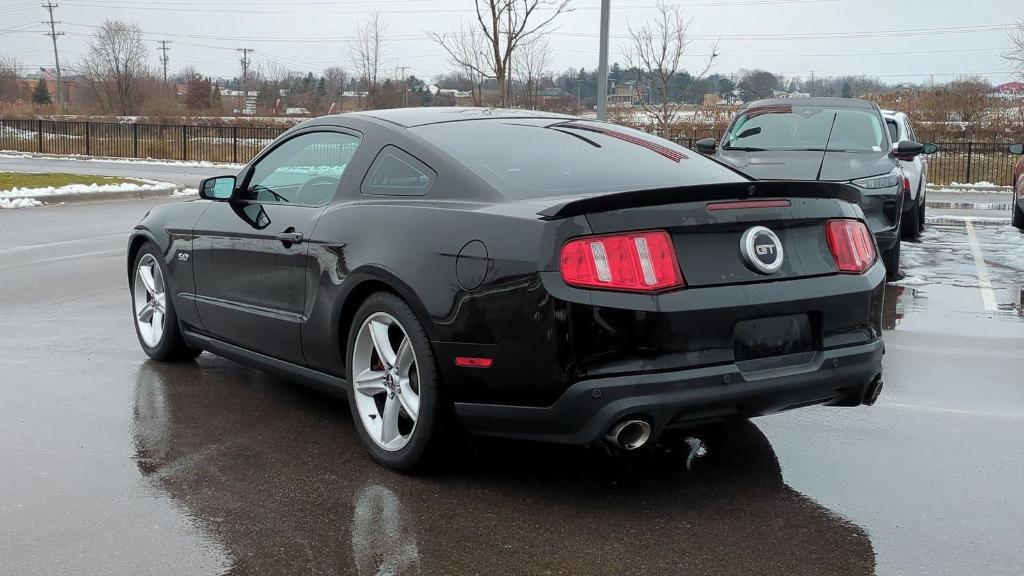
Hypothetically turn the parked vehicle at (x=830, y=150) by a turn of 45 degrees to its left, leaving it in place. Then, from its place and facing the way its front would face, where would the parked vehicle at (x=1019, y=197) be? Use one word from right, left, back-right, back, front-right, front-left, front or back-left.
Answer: left

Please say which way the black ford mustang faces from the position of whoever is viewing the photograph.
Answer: facing away from the viewer and to the left of the viewer

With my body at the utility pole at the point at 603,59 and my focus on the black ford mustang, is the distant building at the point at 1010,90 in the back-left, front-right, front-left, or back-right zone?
back-left

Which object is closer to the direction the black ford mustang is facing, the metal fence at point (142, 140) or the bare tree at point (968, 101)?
the metal fence

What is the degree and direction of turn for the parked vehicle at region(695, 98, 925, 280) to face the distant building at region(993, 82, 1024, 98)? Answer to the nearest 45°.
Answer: approximately 180°

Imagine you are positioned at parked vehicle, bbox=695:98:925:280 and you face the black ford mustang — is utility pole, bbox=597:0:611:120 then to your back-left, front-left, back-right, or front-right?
back-right

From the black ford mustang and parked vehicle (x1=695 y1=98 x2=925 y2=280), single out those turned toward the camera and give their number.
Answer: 1

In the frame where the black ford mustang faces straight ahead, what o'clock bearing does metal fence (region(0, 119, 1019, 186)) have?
The metal fence is roughly at 1 o'clock from the black ford mustang.

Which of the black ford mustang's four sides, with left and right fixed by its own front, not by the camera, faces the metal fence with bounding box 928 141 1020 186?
right

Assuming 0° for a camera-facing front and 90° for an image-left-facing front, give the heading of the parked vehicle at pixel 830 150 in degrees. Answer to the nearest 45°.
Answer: approximately 0°
